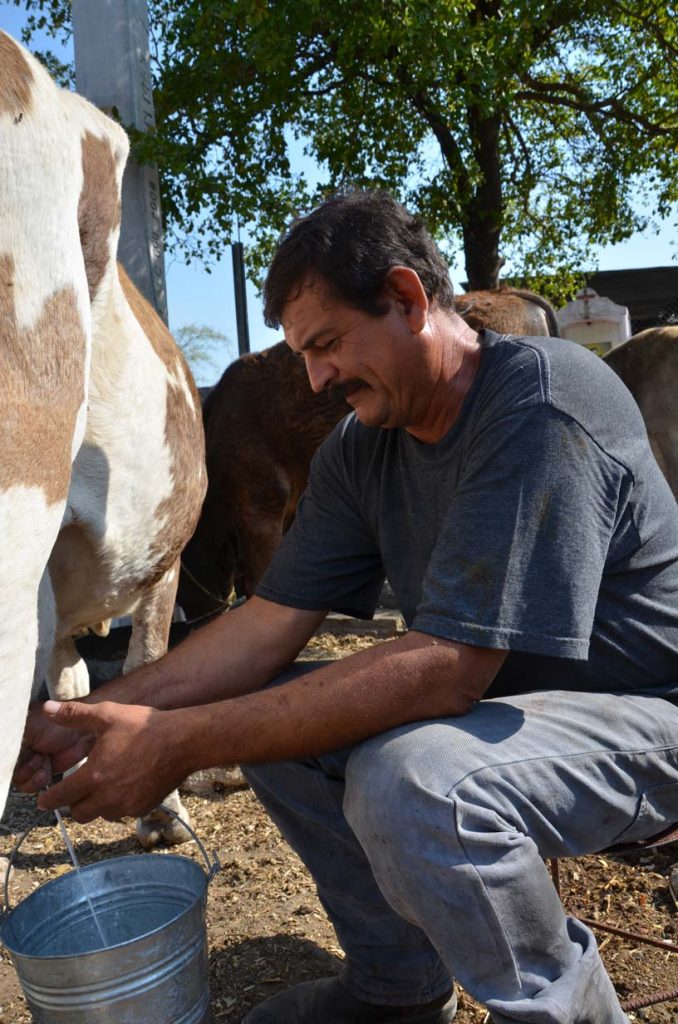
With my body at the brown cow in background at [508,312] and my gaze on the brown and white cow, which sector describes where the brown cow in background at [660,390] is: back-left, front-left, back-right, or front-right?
back-left

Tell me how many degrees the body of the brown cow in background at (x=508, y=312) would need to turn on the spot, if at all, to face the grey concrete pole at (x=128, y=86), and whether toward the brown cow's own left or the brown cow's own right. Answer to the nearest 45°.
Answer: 0° — it already faces it

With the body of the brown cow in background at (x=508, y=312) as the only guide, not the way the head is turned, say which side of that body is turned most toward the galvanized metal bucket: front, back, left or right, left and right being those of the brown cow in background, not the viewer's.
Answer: left

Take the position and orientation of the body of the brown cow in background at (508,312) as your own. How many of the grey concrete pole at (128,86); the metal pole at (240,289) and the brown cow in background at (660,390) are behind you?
1

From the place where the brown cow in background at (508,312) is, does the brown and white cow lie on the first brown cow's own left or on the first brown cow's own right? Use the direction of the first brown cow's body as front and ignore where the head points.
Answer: on the first brown cow's own left

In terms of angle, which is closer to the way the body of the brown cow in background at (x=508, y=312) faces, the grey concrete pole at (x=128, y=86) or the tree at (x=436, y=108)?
the grey concrete pole

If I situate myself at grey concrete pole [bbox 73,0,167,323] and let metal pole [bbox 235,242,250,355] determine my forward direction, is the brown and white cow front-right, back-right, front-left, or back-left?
back-right

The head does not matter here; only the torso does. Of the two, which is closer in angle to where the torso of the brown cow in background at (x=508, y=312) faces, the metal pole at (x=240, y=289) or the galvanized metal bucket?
the metal pole

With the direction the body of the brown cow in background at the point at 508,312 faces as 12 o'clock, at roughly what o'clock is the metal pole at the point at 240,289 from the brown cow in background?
The metal pole is roughly at 1 o'clock from the brown cow in background.

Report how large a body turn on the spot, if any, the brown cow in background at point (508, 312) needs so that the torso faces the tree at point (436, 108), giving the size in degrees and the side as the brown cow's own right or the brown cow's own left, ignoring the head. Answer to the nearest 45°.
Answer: approximately 90° to the brown cow's own right

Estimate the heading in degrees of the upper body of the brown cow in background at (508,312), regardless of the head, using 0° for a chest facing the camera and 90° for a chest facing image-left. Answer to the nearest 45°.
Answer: approximately 90°
